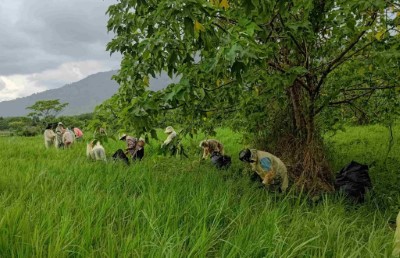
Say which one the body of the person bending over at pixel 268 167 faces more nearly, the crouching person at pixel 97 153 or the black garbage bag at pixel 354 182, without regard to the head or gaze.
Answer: the crouching person

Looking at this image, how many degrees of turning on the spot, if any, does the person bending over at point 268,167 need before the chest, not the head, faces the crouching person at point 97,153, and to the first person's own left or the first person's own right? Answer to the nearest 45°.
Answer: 0° — they already face them

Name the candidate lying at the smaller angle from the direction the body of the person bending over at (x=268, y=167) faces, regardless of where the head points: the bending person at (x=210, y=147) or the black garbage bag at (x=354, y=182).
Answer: the bending person

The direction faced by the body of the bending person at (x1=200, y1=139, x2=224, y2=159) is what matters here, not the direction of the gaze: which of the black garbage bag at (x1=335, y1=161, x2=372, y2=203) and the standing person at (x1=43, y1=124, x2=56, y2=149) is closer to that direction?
the standing person

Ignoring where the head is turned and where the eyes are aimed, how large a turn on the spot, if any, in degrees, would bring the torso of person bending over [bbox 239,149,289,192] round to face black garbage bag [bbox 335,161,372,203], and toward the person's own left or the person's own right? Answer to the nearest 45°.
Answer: approximately 180°

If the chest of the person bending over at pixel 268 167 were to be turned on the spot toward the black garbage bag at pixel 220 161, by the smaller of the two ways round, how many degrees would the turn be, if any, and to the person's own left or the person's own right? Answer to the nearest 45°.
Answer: approximately 45° to the person's own right

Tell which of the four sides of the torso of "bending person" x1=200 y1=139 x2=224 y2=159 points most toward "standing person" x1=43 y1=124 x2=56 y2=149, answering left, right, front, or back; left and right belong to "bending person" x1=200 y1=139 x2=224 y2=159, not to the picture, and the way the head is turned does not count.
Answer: front

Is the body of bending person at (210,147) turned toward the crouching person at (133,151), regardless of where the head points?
yes

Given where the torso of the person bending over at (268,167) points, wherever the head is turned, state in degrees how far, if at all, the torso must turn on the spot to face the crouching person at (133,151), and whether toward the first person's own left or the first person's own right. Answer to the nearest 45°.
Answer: approximately 45° to the first person's own right

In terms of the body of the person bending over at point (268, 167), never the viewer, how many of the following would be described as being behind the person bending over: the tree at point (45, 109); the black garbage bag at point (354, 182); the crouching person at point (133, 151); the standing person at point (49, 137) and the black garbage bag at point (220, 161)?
1

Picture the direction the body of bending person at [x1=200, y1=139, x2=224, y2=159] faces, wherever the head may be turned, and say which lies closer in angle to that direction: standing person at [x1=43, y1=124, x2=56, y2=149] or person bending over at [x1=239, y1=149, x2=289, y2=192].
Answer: the standing person

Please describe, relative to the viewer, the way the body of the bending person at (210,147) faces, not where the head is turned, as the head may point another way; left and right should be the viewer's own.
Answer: facing to the left of the viewer

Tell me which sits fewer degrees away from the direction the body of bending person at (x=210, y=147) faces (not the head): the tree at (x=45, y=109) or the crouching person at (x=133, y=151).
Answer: the crouching person

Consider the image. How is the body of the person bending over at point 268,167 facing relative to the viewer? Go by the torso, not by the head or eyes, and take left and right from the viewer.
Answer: facing to the left of the viewer

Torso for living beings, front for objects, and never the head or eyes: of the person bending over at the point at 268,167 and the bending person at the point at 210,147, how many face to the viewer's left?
2
